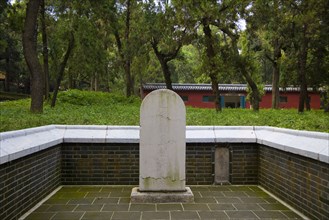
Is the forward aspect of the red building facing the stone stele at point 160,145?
yes

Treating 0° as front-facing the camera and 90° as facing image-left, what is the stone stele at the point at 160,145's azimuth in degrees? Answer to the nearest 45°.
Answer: approximately 0°

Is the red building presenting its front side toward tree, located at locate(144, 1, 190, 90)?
yes

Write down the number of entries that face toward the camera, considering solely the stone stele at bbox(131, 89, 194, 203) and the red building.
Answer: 2

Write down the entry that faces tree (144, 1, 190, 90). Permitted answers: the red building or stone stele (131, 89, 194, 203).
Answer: the red building

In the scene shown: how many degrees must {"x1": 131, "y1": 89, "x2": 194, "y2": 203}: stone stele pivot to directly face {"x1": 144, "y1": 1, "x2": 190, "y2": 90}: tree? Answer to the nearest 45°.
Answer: approximately 180°

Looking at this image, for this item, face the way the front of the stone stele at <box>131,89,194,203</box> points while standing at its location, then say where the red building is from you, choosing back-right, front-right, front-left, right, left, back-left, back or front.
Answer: back
